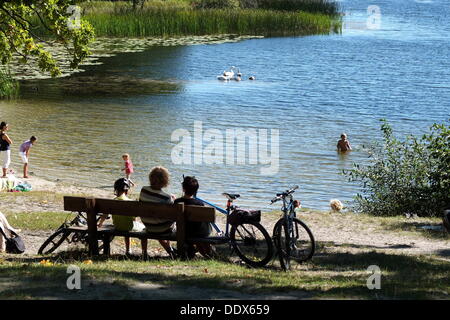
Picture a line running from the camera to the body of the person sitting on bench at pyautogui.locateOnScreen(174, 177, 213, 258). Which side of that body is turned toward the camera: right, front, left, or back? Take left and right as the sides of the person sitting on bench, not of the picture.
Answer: back

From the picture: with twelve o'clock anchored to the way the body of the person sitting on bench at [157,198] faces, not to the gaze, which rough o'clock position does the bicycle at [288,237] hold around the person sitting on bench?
The bicycle is roughly at 4 o'clock from the person sitting on bench.

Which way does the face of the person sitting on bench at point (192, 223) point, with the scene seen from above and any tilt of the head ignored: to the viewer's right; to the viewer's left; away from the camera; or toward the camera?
away from the camera

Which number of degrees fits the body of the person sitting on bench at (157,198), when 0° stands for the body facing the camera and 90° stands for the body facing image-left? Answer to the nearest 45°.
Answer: approximately 180°
